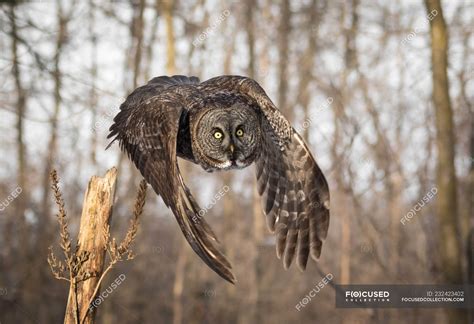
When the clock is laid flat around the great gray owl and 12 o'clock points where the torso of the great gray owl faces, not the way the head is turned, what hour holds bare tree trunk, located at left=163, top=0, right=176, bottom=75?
The bare tree trunk is roughly at 7 o'clock from the great gray owl.

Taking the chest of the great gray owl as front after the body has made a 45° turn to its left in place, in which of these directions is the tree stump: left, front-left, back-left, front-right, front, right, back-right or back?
back-right

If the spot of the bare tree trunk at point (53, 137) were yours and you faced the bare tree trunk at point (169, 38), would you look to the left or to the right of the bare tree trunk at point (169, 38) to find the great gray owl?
right

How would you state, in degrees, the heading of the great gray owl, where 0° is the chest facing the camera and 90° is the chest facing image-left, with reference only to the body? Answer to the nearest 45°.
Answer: approximately 315°

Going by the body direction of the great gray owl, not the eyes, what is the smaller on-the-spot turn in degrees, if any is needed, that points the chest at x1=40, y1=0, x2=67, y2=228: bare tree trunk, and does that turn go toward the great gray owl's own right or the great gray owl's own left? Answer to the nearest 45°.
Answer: approximately 180°
